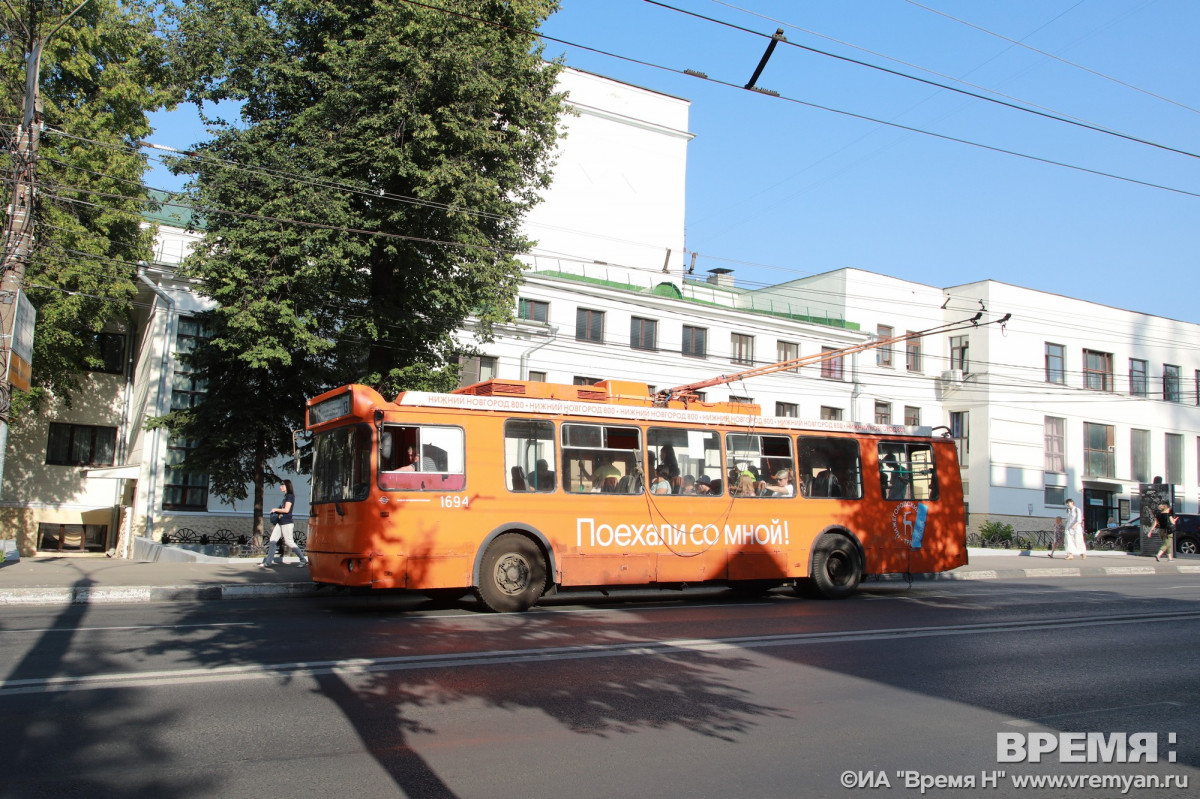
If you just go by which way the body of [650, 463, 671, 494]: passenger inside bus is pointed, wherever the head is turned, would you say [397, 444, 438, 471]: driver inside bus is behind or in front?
in front

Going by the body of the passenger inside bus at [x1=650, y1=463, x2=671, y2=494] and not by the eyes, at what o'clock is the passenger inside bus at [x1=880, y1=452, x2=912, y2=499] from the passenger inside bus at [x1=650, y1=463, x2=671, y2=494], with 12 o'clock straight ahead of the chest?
the passenger inside bus at [x1=880, y1=452, x2=912, y2=499] is roughly at 5 o'clock from the passenger inside bus at [x1=650, y1=463, x2=671, y2=494].

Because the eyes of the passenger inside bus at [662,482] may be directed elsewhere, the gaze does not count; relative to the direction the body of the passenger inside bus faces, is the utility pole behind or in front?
in front

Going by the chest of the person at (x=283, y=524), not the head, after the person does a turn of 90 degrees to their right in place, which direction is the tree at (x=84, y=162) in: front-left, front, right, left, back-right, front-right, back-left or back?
front-left

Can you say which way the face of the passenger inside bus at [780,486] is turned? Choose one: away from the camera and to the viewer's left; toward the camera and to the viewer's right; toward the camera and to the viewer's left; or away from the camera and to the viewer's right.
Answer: toward the camera and to the viewer's left

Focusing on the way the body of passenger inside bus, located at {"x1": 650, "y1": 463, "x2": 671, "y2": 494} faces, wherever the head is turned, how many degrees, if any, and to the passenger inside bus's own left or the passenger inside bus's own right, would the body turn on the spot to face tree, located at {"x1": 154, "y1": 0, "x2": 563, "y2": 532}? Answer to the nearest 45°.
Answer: approximately 45° to the passenger inside bus's own right

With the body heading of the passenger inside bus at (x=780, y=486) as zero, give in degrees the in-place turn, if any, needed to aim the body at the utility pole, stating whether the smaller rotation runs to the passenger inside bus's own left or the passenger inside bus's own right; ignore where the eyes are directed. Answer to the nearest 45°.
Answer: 0° — they already face it

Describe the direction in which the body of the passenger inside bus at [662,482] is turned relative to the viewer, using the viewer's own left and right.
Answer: facing to the left of the viewer

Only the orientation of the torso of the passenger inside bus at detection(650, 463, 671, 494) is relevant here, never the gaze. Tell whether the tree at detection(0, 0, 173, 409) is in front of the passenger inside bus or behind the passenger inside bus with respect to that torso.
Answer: in front

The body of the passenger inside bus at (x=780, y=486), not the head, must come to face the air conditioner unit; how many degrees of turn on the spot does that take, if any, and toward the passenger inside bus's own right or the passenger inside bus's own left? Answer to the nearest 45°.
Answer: approximately 90° to the passenger inside bus's own right

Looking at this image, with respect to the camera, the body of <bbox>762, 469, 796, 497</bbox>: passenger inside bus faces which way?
to the viewer's left
